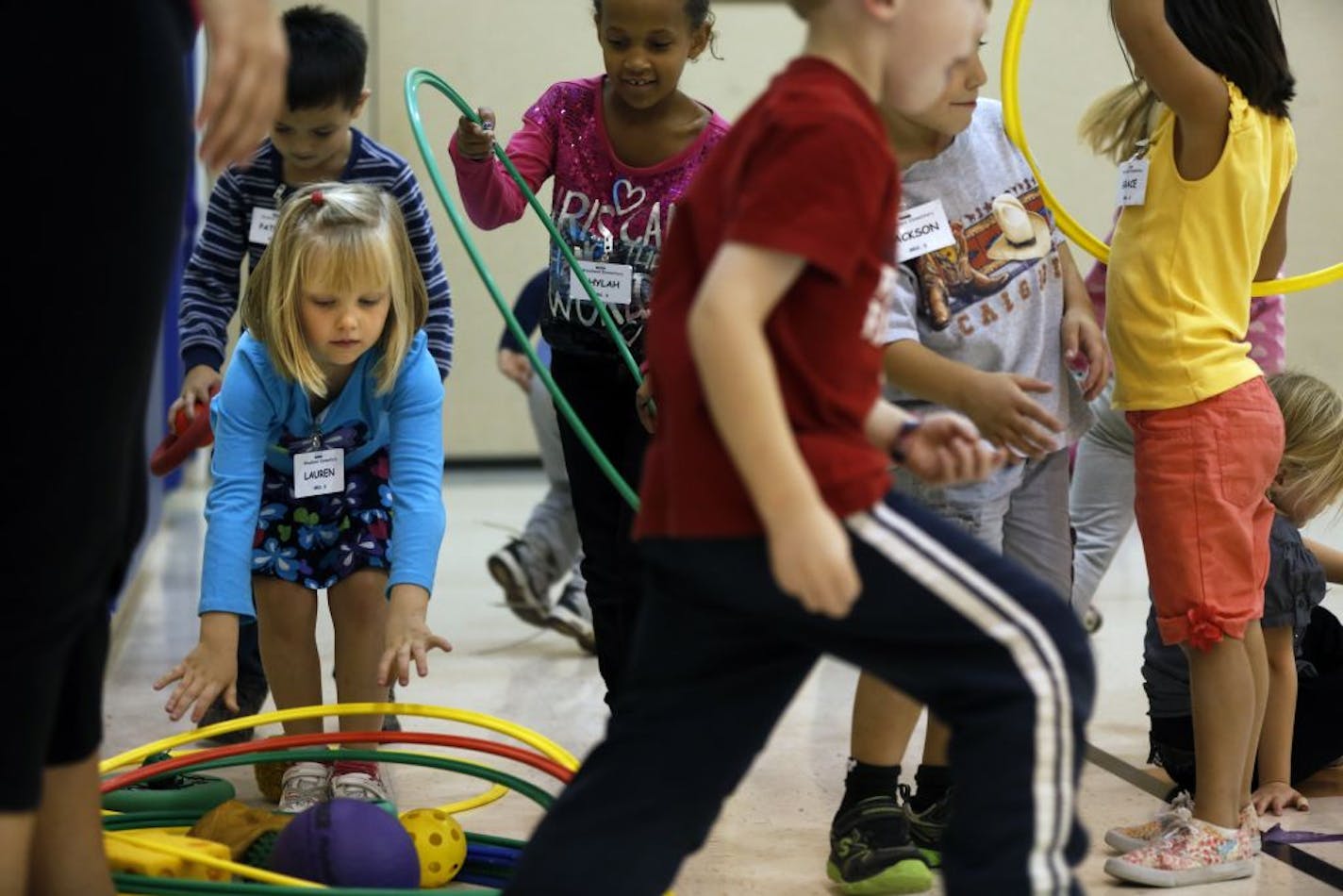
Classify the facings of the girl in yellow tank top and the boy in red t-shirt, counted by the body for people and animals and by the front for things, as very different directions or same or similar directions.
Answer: very different directions

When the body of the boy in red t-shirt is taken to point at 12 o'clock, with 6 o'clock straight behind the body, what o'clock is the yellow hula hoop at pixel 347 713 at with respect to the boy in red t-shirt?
The yellow hula hoop is roughly at 8 o'clock from the boy in red t-shirt.

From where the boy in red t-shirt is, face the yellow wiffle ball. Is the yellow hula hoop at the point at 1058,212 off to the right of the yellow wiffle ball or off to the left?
right

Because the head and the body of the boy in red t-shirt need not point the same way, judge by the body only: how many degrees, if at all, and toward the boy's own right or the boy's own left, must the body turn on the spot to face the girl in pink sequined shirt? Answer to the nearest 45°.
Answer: approximately 90° to the boy's own left

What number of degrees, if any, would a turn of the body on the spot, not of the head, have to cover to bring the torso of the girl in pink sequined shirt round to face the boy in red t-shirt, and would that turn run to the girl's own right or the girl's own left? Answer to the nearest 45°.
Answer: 0° — they already face them

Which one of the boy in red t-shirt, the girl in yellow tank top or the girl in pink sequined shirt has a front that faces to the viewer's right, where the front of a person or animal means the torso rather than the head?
the boy in red t-shirt

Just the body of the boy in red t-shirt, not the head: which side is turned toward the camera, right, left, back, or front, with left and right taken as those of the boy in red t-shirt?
right
